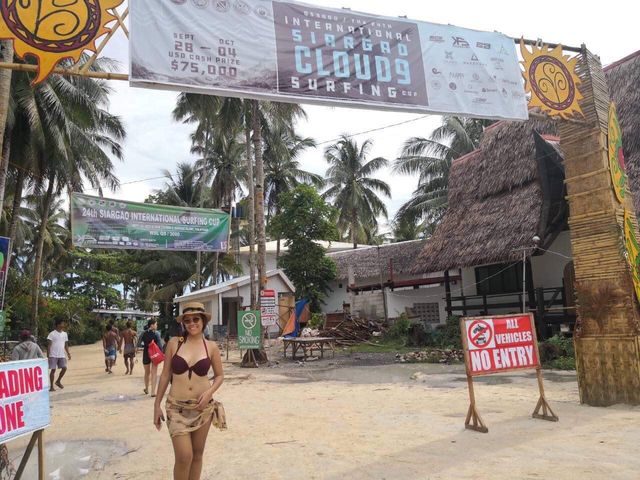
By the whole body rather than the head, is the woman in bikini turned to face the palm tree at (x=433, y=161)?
no

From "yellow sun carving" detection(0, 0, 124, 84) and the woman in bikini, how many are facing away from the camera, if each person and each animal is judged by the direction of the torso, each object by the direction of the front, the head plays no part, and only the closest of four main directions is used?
0

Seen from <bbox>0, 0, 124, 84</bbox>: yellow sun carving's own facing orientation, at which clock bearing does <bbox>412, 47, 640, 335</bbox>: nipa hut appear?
The nipa hut is roughly at 8 o'clock from the yellow sun carving.

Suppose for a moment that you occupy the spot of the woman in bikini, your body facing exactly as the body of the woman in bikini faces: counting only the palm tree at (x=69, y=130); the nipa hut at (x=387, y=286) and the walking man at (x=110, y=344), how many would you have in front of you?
0

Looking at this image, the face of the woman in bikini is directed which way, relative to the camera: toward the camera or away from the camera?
toward the camera

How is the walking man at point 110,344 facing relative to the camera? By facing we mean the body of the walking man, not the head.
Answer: away from the camera

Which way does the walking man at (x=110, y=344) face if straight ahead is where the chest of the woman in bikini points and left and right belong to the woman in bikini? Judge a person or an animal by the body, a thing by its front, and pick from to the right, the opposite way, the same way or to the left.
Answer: the opposite way

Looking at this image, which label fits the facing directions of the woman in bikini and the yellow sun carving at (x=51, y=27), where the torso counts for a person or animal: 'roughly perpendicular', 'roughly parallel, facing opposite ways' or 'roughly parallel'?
roughly parallel

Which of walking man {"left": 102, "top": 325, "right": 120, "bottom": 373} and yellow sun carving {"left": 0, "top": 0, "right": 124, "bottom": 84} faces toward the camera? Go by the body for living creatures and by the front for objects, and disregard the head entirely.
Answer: the yellow sun carving

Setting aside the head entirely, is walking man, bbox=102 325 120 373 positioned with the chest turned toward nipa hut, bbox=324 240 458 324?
no

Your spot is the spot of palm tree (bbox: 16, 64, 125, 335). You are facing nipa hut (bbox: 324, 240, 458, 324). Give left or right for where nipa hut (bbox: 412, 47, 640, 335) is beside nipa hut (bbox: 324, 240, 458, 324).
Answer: right

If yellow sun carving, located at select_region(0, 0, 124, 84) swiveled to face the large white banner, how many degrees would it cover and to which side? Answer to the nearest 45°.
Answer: approximately 90° to its left

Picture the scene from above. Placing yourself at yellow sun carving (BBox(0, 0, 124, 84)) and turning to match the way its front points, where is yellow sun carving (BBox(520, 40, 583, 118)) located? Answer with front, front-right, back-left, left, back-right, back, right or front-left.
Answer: left

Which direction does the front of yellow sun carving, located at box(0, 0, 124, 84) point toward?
toward the camera

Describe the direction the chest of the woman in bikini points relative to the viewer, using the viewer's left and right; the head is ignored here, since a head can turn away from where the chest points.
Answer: facing the viewer
